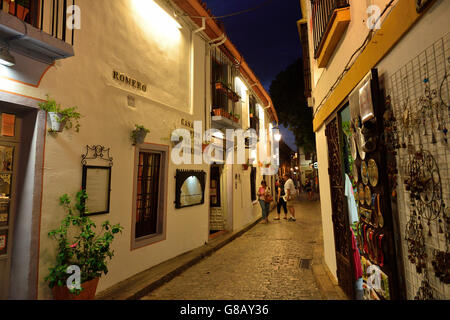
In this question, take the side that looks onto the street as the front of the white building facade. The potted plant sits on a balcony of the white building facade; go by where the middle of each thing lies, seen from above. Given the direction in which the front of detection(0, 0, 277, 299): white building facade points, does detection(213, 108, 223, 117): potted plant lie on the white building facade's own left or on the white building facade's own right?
on the white building facade's own left

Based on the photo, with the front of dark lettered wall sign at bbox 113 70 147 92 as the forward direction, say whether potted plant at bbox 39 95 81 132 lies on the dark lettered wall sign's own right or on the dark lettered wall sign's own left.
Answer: on the dark lettered wall sign's own right

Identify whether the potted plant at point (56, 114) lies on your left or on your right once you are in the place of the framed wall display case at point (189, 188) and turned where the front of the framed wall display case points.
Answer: on your right

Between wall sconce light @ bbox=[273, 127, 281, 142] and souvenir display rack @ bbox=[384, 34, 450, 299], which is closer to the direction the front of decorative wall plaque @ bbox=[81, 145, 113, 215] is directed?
the souvenir display rack

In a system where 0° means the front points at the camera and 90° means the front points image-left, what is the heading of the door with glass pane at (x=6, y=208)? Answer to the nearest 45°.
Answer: approximately 315°

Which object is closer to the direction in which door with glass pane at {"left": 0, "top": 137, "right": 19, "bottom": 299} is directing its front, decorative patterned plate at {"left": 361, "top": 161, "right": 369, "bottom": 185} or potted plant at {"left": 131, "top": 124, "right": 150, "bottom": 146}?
the decorative patterned plate

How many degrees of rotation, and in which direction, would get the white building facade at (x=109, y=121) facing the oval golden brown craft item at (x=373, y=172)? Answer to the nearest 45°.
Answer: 0° — it already faces it
